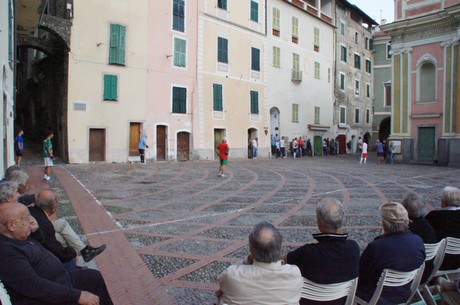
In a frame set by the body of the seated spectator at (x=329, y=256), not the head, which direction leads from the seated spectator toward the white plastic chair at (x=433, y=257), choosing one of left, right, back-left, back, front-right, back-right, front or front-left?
front-right

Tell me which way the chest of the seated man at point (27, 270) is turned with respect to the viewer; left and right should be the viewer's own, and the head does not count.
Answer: facing to the right of the viewer

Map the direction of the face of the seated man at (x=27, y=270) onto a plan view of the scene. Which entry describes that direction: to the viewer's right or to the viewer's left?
to the viewer's right

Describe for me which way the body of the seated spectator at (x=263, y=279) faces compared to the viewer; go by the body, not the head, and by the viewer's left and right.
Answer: facing away from the viewer

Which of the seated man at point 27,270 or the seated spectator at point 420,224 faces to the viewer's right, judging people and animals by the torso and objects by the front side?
the seated man

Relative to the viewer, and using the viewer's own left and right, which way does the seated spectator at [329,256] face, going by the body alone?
facing away from the viewer

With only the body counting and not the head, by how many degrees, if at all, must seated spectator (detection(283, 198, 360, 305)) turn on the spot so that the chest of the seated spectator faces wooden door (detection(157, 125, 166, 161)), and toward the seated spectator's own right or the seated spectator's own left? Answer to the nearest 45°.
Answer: approximately 45° to the seated spectator's own left

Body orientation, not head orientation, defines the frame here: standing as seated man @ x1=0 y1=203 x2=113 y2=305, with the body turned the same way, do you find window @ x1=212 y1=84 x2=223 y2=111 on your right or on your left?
on your left

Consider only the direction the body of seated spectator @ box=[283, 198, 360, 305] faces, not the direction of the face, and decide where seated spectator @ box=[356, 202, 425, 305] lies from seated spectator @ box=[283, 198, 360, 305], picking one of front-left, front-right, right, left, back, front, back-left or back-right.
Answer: front-right

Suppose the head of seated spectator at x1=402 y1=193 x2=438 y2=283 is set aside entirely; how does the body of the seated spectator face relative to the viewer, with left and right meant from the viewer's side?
facing away from the viewer and to the left of the viewer

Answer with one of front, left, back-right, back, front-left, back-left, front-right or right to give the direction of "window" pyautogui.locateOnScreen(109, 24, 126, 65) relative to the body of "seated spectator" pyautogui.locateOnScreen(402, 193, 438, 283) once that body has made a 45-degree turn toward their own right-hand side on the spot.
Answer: front-left

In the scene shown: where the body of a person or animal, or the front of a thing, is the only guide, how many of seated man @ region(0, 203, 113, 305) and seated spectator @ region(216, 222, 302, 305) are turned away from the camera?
1

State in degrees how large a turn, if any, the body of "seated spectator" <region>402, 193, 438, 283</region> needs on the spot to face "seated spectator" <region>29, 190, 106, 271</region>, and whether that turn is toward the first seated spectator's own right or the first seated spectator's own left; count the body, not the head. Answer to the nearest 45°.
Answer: approximately 90° to the first seated spectator's own left

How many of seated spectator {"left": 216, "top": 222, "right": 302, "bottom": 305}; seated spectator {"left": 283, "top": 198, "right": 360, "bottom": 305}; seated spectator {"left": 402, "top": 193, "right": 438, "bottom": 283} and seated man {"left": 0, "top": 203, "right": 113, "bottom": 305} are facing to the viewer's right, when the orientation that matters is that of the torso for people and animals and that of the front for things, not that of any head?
1

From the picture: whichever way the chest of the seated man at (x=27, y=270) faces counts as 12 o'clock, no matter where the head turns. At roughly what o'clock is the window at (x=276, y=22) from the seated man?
The window is roughly at 10 o'clock from the seated man.

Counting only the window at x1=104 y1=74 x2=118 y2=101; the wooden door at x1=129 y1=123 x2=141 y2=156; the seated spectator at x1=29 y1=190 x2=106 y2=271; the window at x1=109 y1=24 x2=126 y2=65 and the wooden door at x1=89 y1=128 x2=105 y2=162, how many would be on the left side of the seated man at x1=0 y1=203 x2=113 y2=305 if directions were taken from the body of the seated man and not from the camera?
5
